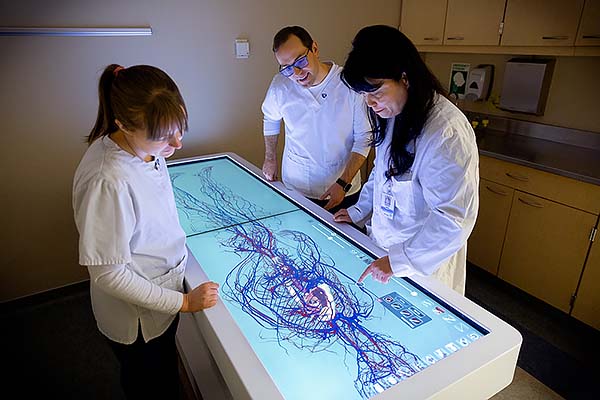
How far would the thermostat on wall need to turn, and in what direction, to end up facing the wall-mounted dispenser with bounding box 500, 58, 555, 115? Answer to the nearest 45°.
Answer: approximately 90° to its left

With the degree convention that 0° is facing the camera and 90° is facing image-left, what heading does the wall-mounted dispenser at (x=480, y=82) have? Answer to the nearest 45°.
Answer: approximately 45°

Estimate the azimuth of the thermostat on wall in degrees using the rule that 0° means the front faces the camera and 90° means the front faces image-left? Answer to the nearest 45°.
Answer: approximately 0°

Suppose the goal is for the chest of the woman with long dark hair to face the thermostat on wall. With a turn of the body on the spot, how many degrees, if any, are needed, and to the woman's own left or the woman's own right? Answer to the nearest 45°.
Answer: approximately 90° to the woman's own right

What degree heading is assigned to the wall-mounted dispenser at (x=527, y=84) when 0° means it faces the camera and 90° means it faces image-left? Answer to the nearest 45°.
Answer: approximately 45°

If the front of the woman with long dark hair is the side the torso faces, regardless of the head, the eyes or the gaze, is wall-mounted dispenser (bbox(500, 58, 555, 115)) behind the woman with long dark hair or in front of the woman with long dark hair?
behind

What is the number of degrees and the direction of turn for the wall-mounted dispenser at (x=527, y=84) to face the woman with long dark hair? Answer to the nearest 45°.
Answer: approximately 45° to its left

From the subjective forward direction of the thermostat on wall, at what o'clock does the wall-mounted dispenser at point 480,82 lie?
The wall-mounted dispenser is roughly at 9 o'clock from the thermostat on wall.

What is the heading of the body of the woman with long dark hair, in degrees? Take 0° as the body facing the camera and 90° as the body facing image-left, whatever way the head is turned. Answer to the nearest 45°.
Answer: approximately 45°

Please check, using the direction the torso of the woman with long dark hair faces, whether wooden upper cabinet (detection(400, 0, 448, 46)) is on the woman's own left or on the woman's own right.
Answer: on the woman's own right

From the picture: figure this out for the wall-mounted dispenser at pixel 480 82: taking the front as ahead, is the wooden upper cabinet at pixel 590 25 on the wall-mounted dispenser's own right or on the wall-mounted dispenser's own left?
on the wall-mounted dispenser's own left

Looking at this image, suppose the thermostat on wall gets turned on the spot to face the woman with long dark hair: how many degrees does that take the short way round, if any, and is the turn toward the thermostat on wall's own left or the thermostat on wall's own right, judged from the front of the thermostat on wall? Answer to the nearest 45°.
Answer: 0° — it already faces them
